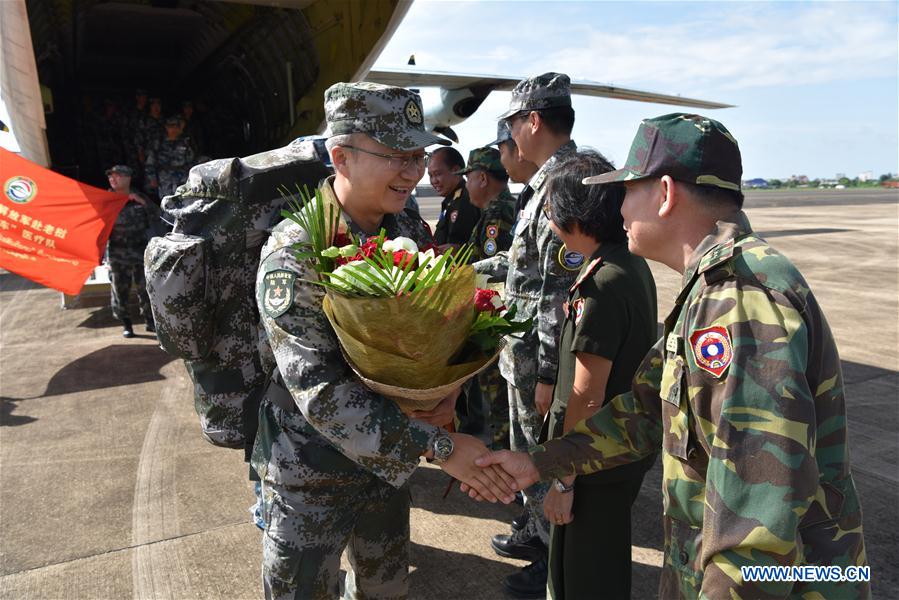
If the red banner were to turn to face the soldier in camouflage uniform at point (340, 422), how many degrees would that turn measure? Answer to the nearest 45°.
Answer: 0° — it already faces them

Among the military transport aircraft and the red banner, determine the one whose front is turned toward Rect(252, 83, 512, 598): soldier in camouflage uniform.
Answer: the red banner

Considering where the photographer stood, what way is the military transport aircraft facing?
facing away from the viewer

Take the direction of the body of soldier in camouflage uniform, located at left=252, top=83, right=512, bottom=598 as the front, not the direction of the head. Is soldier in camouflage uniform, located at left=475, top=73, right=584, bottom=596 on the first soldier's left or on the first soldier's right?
on the first soldier's left

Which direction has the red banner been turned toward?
toward the camera

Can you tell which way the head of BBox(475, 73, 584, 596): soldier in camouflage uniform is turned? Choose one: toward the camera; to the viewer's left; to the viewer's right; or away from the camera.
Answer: to the viewer's left

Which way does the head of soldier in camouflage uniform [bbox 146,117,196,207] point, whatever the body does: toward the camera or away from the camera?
toward the camera

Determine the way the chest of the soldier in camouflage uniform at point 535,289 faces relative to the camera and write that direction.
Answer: to the viewer's left

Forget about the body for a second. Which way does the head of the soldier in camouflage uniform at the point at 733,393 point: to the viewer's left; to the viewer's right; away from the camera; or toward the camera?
to the viewer's left

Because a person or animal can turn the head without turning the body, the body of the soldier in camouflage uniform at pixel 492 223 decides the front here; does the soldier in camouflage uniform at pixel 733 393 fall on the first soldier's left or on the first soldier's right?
on the first soldier's left

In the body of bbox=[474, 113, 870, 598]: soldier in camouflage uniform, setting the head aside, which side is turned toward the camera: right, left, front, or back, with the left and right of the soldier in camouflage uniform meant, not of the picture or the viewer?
left

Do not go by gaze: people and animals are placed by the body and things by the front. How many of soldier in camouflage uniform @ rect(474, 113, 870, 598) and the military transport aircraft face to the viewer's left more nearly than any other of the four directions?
1
